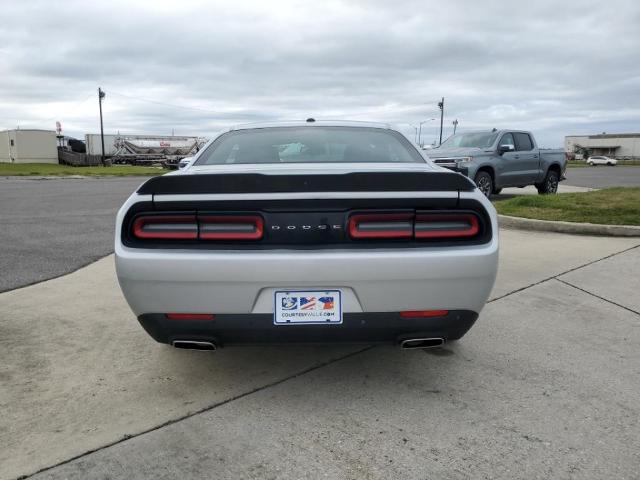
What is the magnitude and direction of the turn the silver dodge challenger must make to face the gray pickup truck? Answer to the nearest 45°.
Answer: approximately 45° to its right

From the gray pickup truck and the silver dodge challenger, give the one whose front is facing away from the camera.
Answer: the silver dodge challenger

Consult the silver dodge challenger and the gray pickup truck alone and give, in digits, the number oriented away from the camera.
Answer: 1

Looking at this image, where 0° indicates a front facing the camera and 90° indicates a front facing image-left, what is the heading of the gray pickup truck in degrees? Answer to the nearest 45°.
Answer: approximately 45°

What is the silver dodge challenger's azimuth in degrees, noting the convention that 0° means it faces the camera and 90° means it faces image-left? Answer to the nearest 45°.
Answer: approximately 180°
